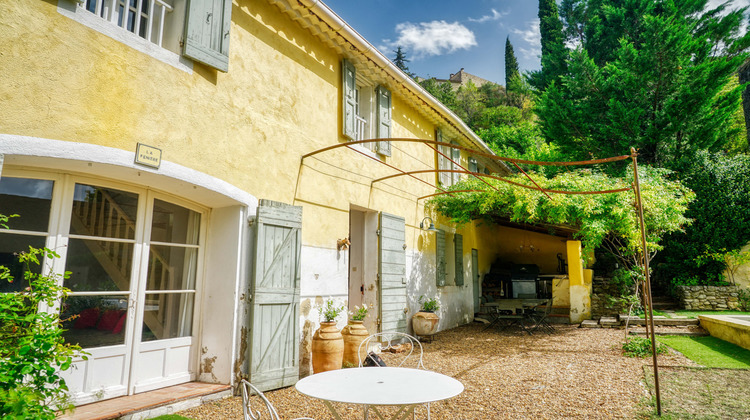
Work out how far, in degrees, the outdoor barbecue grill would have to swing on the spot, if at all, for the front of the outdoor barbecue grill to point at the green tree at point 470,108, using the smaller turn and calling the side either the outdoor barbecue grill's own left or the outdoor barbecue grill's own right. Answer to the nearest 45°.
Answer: approximately 180°

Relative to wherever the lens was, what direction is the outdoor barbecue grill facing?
facing the viewer

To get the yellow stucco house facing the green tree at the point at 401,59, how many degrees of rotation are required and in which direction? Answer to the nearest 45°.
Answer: approximately 135° to its left

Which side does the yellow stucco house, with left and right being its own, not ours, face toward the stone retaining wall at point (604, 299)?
left

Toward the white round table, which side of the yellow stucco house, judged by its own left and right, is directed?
front

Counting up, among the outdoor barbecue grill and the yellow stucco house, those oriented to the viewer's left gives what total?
0

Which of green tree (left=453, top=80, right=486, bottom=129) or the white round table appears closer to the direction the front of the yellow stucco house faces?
the white round table

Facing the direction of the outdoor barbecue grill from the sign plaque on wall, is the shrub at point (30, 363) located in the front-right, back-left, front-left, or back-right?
back-right

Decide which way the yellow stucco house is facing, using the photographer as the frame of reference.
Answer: facing the viewer and to the right of the viewer

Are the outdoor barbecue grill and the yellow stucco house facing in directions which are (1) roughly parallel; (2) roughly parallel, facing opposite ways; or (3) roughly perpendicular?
roughly perpendicular

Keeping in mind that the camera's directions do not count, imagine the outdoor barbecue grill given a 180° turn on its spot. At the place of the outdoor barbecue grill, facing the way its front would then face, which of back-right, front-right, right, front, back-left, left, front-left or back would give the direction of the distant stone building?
front

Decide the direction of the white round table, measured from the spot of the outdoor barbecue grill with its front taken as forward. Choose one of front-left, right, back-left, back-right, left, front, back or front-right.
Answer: front

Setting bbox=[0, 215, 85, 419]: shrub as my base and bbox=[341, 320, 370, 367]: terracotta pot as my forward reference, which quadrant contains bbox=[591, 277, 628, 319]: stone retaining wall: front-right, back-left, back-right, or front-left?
front-right

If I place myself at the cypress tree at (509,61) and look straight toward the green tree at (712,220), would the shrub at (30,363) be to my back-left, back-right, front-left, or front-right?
front-right

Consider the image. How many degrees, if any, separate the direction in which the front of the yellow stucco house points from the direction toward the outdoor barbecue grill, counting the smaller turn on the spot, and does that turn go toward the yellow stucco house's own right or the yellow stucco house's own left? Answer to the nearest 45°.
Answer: approximately 90° to the yellow stucco house's own left

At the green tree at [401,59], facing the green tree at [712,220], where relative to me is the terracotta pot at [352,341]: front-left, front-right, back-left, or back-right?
front-right

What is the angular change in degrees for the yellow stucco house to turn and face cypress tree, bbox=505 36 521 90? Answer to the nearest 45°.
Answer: approximately 90° to its left

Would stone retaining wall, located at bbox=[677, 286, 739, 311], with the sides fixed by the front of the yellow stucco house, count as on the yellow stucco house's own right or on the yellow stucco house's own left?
on the yellow stucco house's own left
